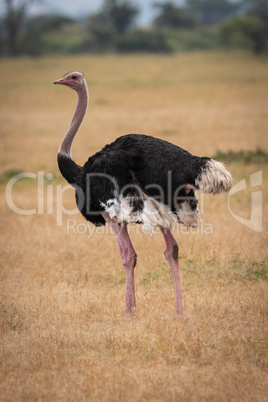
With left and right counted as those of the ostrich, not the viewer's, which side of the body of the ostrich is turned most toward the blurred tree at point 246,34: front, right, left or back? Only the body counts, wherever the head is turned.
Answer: right

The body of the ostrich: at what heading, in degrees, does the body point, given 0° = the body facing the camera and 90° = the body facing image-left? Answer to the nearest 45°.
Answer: approximately 90°
